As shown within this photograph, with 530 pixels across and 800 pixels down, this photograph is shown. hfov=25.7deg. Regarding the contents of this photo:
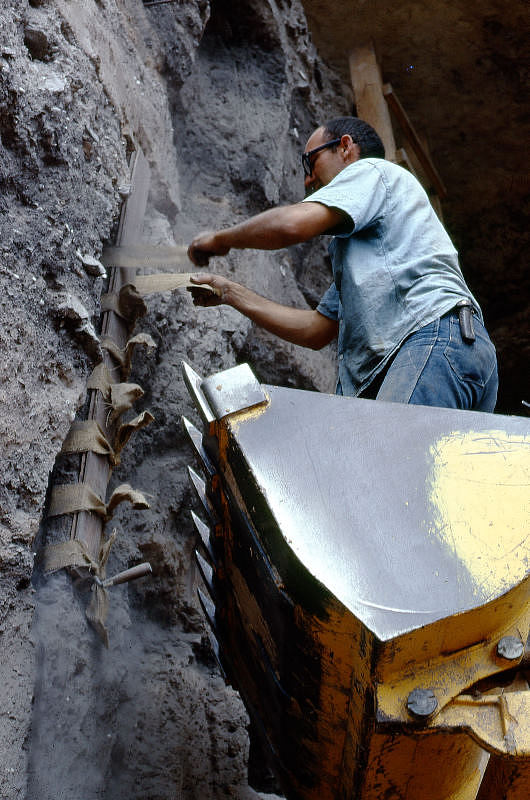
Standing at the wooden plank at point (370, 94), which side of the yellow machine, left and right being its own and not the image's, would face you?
right

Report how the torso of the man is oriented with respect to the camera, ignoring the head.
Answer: to the viewer's left

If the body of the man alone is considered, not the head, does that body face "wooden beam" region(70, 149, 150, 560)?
yes

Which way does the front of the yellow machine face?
to the viewer's left

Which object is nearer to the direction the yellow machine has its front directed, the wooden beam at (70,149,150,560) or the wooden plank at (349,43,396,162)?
the wooden beam

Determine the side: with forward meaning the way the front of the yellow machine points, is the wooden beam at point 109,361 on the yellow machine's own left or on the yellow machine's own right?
on the yellow machine's own right

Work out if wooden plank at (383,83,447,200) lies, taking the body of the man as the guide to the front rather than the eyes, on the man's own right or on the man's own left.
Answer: on the man's own right

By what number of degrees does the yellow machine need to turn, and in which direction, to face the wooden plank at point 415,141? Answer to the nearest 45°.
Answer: approximately 90° to its right

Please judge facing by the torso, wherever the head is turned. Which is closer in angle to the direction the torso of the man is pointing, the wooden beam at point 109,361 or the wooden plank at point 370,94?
the wooden beam
